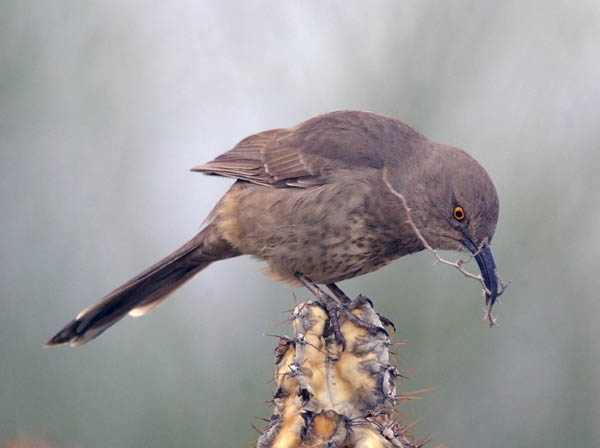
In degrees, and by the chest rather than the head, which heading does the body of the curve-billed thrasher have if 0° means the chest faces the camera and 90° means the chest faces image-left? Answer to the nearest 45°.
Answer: approximately 270°
